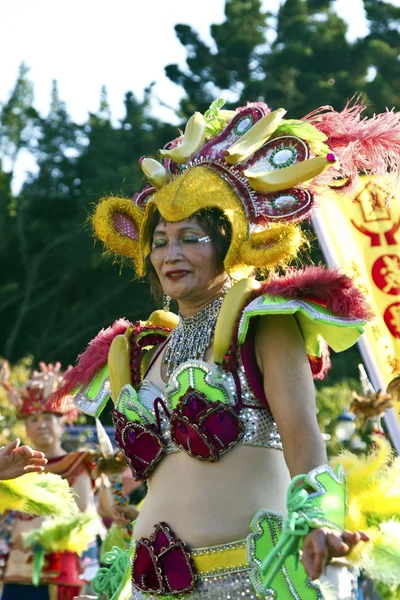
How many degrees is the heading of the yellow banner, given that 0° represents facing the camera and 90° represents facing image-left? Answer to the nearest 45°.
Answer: approximately 0°

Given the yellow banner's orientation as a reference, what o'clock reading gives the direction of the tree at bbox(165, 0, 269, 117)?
The tree is roughly at 6 o'clock from the yellow banner.
